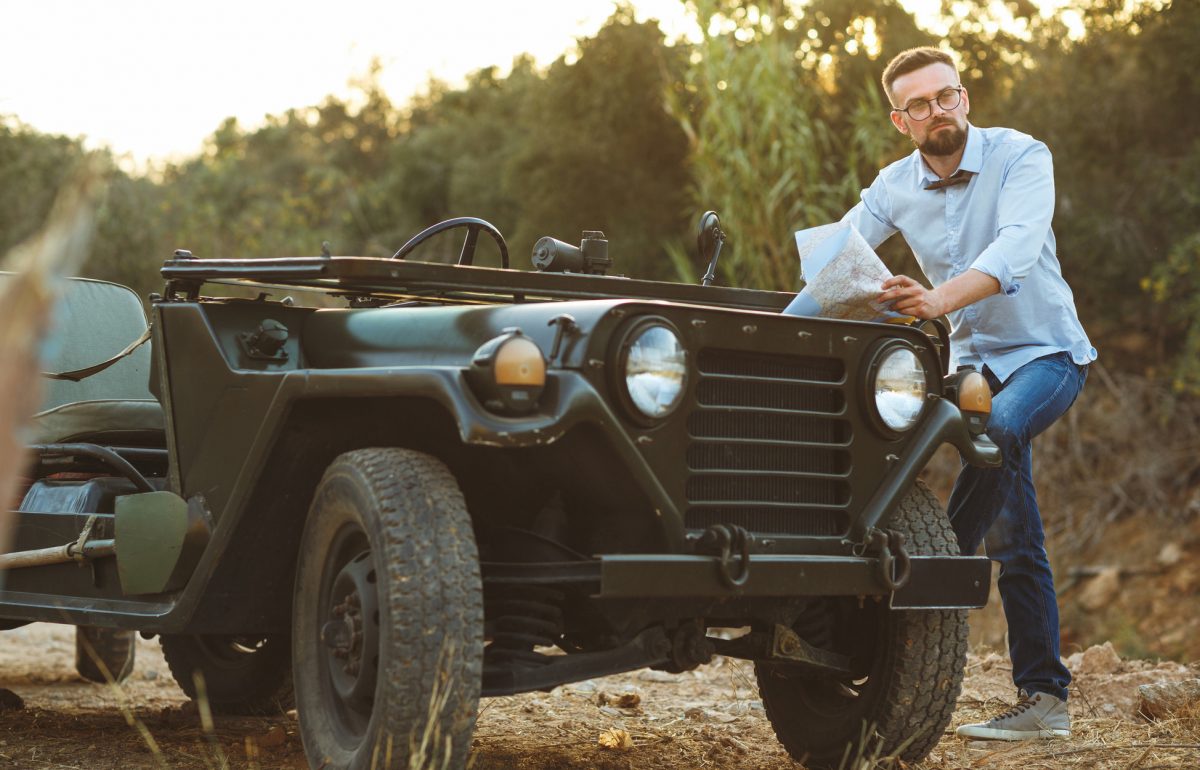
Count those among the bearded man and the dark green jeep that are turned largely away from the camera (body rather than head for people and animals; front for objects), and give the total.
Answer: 0

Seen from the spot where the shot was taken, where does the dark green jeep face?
facing the viewer and to the right of the viewer

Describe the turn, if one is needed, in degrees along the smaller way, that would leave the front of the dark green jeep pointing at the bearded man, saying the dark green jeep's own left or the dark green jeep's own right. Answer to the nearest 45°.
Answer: approximately 90° to the dark green jeep's own left

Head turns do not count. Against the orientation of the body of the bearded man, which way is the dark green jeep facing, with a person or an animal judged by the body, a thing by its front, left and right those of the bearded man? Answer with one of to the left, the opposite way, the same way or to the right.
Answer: to the left

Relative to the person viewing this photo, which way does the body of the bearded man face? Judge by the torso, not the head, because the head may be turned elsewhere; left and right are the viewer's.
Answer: facing the viewer and to the left of the viewer
